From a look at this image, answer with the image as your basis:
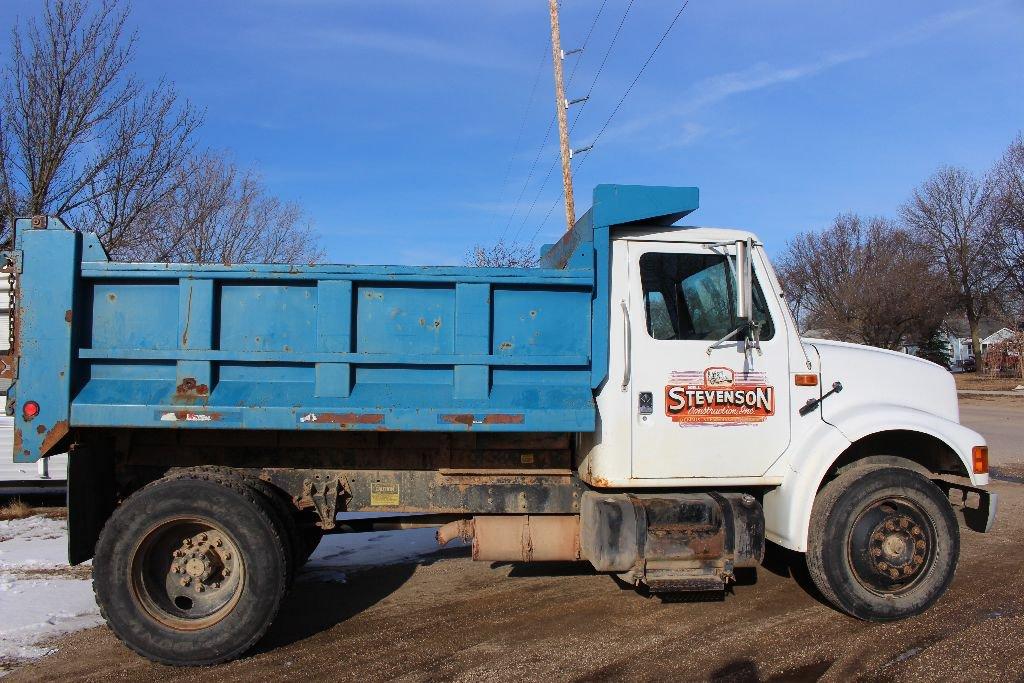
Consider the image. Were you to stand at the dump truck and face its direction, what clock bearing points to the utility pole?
The utility pole is roughly at 9 o'clock from the dump truck.

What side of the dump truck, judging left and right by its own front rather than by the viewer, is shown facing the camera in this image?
right

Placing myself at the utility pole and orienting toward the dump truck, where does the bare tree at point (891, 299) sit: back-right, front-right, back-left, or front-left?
back-left

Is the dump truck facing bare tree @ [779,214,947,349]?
no

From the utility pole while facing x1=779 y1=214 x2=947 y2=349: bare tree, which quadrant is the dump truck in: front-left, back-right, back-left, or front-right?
back-right

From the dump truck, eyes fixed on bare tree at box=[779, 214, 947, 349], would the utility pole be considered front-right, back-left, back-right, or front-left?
front-left
